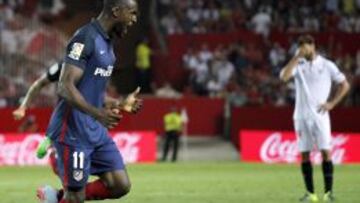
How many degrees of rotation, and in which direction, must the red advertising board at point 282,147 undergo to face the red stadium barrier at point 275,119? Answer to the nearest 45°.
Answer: approximately 180°

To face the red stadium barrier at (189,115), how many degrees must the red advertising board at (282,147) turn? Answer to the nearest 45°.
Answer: approximately 135° to its right

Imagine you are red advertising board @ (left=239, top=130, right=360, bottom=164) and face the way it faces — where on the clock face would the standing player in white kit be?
The standing player in white kit is roughly at 12 o'clock from the red advertising board.

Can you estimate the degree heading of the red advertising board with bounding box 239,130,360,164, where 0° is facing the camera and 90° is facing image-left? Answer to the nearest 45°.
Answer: approximately 0°

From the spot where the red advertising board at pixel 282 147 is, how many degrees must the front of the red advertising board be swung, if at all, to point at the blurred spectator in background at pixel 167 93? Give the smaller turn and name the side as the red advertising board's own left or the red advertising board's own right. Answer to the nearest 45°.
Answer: approximately 135° to the red advertising board's own right
